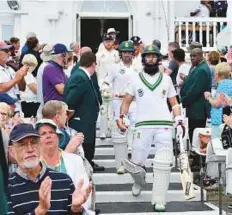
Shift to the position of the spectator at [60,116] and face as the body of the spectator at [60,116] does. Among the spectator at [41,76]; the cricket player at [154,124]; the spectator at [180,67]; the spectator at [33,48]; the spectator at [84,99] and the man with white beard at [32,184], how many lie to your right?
1

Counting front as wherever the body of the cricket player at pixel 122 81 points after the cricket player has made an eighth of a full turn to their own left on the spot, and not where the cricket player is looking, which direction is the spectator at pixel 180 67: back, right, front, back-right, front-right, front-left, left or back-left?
left

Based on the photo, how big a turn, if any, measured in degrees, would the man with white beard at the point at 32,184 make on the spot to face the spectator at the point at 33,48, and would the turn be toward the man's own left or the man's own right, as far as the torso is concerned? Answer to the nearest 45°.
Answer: approximately 135° to the man's own left

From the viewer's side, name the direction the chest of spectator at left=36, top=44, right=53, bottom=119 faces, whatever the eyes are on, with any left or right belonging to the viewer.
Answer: facing to the right of the viewer

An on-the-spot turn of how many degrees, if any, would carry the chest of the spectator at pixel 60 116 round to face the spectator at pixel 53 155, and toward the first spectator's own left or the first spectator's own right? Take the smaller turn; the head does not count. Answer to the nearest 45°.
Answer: approximately 90° to the first spectator's own right

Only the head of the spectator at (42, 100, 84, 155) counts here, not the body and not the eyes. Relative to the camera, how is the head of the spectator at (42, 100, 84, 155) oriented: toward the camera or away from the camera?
away from the camera

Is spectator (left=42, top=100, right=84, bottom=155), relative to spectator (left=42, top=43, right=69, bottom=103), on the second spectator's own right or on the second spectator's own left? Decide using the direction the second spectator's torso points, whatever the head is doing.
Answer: on the second spectator's own right

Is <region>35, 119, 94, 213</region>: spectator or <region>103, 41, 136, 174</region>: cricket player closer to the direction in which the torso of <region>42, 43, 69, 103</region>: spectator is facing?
the cricket player

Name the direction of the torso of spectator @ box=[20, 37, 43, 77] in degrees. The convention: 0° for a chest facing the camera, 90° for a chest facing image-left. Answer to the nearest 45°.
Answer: approximately 225°

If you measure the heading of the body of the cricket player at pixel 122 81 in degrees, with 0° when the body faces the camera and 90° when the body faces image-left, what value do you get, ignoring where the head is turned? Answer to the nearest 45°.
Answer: approximately 0°

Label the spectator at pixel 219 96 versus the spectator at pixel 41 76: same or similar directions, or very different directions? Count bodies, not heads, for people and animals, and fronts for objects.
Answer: very different directions

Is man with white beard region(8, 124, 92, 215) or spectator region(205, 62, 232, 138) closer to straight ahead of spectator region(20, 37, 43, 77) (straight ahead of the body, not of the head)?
the spectator

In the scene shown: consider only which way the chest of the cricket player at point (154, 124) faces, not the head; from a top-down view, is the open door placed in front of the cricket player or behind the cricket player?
behind

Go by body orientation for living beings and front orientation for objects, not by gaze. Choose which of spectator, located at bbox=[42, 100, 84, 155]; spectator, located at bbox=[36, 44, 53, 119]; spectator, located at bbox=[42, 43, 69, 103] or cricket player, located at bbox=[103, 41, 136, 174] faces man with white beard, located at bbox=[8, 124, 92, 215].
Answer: the cricket player

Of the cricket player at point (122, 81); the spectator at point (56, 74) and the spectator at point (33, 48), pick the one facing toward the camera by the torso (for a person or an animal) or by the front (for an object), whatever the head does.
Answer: the cricket player

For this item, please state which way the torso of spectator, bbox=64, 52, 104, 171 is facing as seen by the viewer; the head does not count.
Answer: to the viewer's right
